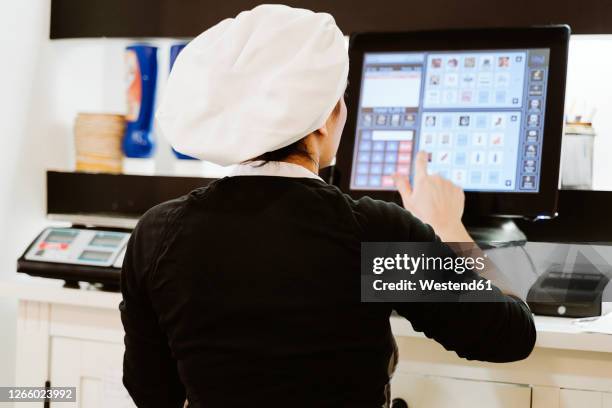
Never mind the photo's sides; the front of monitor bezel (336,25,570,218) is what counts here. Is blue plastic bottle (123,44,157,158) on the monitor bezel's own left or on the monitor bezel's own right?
on the monitor bezel's own right

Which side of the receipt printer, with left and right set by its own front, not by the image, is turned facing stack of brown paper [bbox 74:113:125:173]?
right

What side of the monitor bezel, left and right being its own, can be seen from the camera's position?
front

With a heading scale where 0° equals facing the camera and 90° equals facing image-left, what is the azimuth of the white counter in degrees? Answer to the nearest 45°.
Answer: approximately 0°

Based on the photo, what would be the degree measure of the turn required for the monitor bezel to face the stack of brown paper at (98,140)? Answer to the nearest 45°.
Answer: approximately 90° to its right

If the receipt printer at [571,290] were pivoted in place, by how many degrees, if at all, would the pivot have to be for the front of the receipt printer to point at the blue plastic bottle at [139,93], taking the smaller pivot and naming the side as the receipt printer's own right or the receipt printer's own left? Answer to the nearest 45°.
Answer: approximately 90° to the receipt printer's own right

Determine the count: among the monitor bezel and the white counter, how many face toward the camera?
2

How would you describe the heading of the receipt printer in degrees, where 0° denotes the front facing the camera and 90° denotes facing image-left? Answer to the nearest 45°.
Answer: approximately 0°
